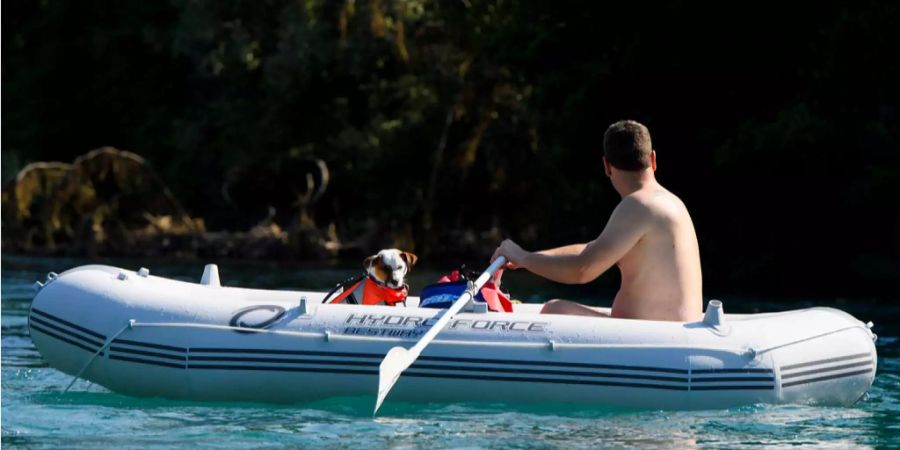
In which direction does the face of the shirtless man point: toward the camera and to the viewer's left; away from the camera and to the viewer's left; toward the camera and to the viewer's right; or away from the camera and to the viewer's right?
away from the camera and to the viewer's left

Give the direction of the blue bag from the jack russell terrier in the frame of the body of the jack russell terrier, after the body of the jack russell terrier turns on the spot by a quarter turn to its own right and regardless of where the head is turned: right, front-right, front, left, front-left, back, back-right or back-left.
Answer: left

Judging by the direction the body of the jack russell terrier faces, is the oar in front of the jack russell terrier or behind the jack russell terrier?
in front

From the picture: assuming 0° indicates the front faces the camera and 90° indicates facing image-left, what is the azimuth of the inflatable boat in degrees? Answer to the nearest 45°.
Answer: approximately 90°

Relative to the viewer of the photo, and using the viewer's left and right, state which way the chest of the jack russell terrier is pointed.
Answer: facing the viewer and to the right of the viewer
